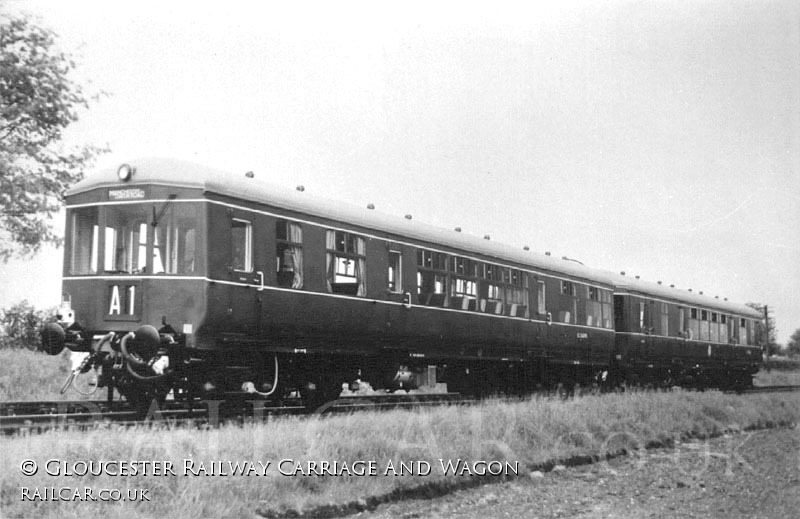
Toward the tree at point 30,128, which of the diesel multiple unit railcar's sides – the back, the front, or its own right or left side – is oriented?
right

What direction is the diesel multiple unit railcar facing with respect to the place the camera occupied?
facing the viewer and to the left of the viewer

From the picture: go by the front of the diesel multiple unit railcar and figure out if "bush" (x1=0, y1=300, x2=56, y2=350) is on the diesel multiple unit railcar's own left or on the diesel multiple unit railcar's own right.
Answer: on the diesel multiple unit railcar's own right
